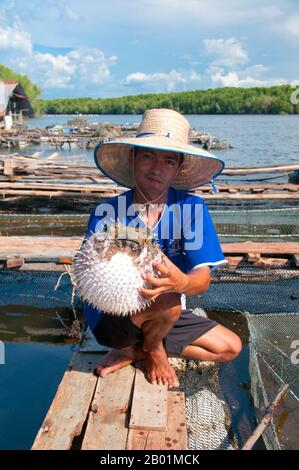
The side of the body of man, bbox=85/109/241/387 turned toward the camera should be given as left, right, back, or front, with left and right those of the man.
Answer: front

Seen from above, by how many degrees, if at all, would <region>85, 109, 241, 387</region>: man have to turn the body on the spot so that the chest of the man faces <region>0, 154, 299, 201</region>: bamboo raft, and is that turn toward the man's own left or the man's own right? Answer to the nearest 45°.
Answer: approximately 180°

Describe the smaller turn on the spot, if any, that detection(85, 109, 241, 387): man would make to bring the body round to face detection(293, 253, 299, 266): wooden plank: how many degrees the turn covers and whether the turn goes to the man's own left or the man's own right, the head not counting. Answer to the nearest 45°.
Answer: approximately 135° to the man's own left

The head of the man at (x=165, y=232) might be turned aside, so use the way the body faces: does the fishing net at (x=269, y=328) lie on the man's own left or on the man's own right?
on the man's own left
